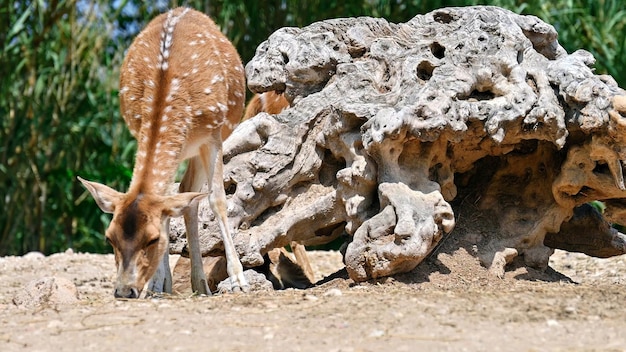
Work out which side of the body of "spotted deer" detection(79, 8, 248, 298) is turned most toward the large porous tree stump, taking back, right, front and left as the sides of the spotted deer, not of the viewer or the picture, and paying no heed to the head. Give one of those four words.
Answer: left

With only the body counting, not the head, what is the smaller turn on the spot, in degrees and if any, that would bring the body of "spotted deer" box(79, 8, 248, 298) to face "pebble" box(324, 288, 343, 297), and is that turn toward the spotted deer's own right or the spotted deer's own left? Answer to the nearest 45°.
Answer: approximately 45° to the spotted deer's own left

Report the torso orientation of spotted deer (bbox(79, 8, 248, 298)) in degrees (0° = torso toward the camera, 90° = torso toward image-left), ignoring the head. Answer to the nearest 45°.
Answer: approximately 0°
